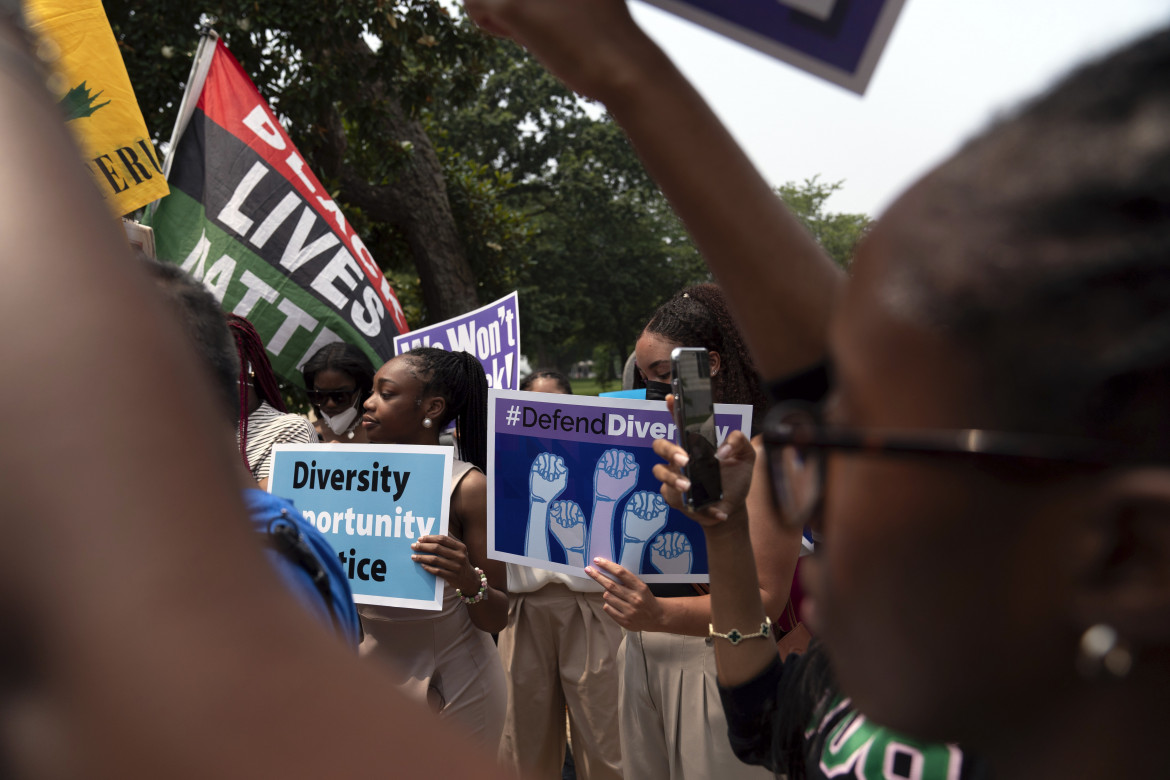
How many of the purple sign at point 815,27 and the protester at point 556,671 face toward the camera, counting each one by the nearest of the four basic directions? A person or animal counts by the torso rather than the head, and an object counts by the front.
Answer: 2

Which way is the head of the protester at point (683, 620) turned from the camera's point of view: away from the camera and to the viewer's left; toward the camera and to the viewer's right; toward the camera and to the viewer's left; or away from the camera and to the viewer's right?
toward the camera and to the viewer's left

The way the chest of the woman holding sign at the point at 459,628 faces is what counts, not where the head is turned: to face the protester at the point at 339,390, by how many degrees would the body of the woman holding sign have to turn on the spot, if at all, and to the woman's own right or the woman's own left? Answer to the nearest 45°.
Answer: approximately 135° to the woman's own right

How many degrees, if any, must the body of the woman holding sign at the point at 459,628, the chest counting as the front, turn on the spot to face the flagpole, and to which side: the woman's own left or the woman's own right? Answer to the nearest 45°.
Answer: approximately 90° to the woman's own right

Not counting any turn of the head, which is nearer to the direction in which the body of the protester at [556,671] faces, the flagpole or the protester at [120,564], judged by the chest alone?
the protester

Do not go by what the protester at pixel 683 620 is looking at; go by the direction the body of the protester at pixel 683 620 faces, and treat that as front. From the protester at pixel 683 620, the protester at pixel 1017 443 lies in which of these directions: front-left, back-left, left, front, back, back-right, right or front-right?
front-left

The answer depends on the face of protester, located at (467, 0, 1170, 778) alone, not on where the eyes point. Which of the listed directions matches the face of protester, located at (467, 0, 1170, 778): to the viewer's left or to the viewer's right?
to the viewer's left

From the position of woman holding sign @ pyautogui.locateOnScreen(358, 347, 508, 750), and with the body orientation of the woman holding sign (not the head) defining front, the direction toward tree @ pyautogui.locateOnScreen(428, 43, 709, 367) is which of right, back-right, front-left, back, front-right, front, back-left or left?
back-right

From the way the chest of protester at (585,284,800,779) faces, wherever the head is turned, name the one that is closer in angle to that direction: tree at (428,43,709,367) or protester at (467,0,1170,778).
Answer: the protester

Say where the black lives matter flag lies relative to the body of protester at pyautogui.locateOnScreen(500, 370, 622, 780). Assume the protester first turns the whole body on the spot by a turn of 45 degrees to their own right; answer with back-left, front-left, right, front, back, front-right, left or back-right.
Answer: right

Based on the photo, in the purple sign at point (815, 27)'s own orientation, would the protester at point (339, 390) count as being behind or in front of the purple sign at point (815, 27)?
behind

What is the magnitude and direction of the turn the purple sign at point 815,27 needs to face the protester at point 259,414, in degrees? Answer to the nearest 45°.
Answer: approximately 135° to its right

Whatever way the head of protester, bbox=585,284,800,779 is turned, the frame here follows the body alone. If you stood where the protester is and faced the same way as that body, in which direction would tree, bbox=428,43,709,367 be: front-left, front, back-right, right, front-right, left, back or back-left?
back-right
